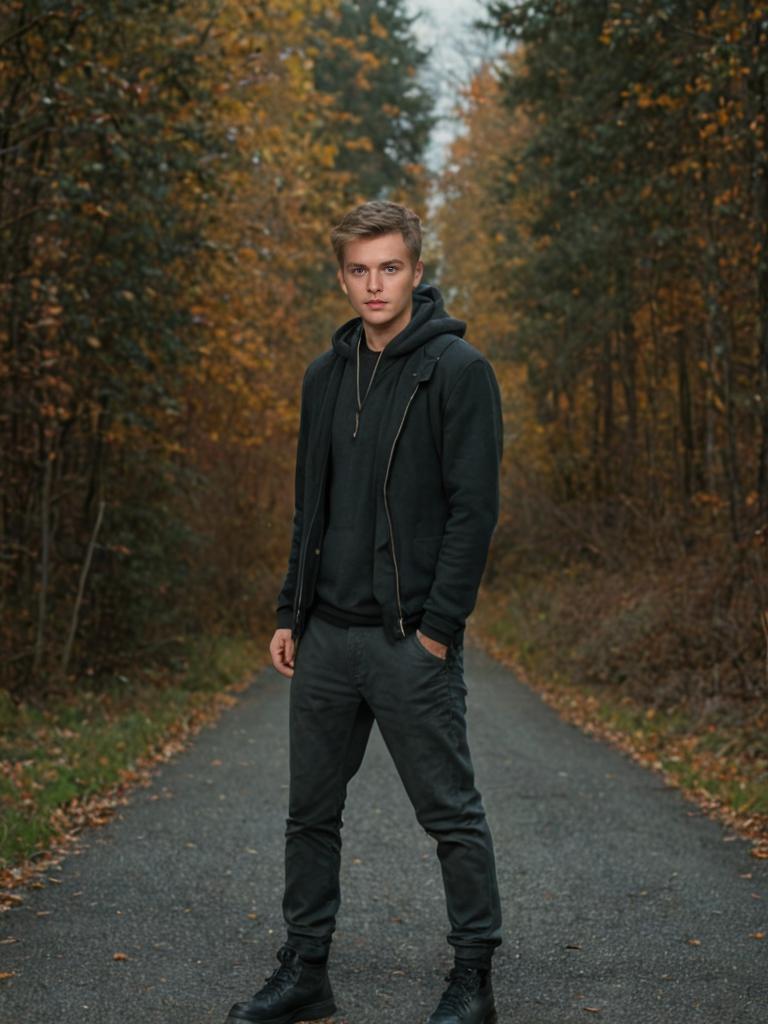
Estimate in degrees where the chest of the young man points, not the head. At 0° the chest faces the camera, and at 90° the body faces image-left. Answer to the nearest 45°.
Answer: approximately 45°
